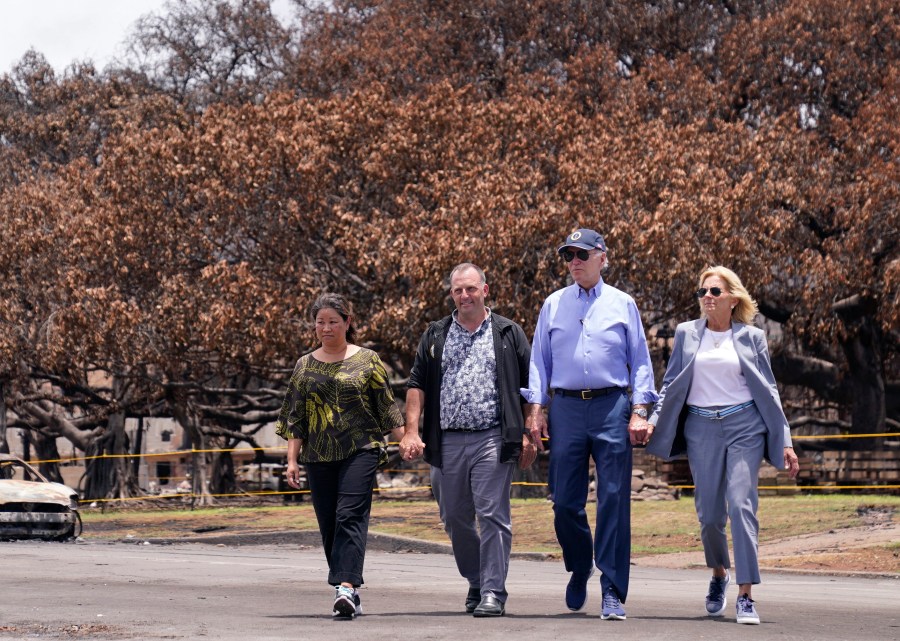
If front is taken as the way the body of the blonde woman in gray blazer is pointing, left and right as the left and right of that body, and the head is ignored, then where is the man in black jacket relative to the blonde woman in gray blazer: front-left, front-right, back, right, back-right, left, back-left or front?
right

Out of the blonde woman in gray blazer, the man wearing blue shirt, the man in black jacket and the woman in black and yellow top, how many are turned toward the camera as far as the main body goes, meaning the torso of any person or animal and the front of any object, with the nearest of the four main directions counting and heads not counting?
4

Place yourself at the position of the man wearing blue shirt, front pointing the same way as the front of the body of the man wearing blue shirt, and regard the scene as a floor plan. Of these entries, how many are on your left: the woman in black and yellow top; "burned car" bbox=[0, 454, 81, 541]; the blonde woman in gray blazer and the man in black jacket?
1

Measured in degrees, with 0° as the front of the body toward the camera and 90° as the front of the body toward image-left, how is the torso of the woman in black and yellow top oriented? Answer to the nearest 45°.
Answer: approximately 0°

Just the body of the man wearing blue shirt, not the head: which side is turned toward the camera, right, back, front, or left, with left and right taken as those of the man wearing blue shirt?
front

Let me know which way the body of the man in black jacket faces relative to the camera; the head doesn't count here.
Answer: toward the camera

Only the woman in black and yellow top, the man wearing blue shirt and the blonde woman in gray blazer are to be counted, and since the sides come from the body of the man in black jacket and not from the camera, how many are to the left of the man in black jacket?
2

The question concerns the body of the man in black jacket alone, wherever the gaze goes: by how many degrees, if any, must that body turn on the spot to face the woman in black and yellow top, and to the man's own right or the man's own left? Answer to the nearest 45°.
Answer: approximately 90° to the man's own right

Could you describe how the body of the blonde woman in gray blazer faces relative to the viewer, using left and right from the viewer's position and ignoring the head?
facing the viewer

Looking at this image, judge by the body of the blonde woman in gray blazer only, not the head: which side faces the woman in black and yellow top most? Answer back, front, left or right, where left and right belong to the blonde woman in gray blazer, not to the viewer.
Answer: right

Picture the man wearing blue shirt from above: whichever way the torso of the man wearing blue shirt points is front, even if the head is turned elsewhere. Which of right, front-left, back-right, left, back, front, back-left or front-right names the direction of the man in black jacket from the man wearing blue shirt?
right

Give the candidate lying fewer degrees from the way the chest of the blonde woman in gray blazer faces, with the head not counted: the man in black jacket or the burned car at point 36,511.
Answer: the man in black jacket

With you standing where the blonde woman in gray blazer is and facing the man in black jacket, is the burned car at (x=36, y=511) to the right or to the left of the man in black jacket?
right

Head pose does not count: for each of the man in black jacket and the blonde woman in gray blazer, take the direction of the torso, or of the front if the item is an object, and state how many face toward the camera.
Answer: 2

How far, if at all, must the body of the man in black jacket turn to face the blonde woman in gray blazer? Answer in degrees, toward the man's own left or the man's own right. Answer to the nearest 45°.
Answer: approximately 90° to the man's own left
